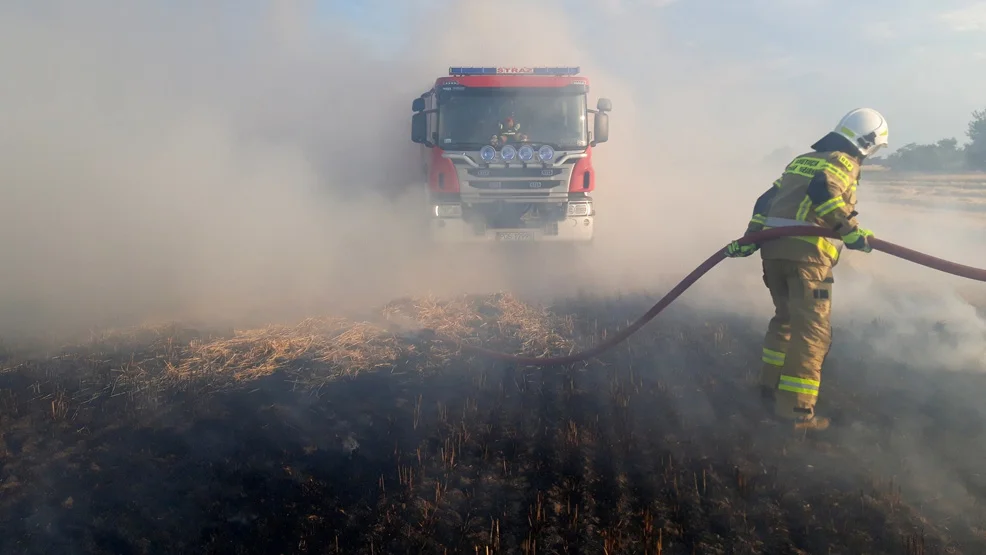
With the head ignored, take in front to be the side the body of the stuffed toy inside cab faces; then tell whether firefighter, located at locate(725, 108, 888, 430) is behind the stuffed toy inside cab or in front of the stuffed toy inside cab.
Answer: in front

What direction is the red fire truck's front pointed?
toward the camera

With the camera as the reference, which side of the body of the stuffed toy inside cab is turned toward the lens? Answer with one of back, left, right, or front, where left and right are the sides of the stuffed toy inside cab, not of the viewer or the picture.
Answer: front

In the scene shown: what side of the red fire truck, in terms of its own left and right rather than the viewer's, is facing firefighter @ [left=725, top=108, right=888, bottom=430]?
front
